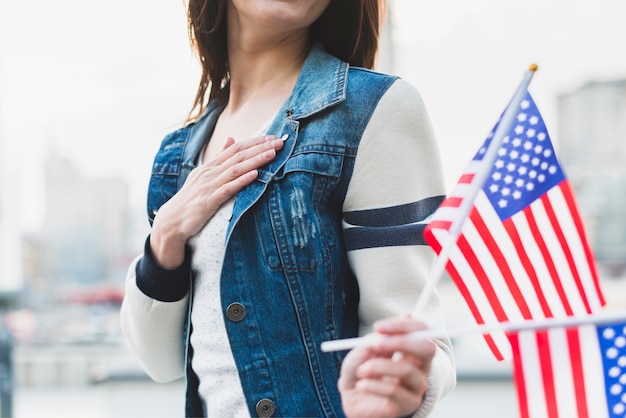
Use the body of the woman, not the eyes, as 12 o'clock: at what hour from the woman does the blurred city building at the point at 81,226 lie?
The blurred city building is roughly at 4 o'clock from the woman.

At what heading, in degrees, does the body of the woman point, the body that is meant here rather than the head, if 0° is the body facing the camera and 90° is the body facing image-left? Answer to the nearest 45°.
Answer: approximately 45°

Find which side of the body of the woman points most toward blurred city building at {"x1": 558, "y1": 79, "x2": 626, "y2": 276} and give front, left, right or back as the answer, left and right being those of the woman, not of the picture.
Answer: back
